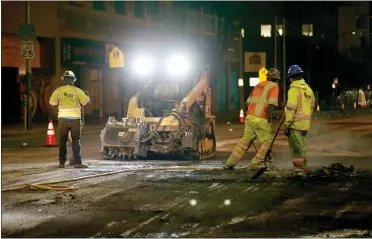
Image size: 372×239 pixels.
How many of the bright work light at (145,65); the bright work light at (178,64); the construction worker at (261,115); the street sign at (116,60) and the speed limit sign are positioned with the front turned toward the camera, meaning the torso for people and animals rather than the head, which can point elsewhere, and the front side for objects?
4

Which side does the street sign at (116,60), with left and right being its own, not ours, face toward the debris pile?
front

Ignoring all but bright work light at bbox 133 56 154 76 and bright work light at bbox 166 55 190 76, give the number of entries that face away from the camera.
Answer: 0

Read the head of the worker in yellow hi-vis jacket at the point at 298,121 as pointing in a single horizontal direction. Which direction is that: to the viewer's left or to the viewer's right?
to the viewer's left

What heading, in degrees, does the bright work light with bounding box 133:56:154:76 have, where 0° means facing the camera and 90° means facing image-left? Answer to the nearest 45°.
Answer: approximately 0°

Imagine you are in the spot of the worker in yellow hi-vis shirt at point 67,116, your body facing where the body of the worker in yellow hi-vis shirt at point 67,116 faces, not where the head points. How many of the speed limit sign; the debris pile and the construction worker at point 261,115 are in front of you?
1

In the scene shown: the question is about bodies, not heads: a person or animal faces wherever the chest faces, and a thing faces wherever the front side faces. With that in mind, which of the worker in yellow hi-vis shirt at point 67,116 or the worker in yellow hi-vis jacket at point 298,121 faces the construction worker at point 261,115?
the worker in yellow hi-vis jacket at point 298,121
